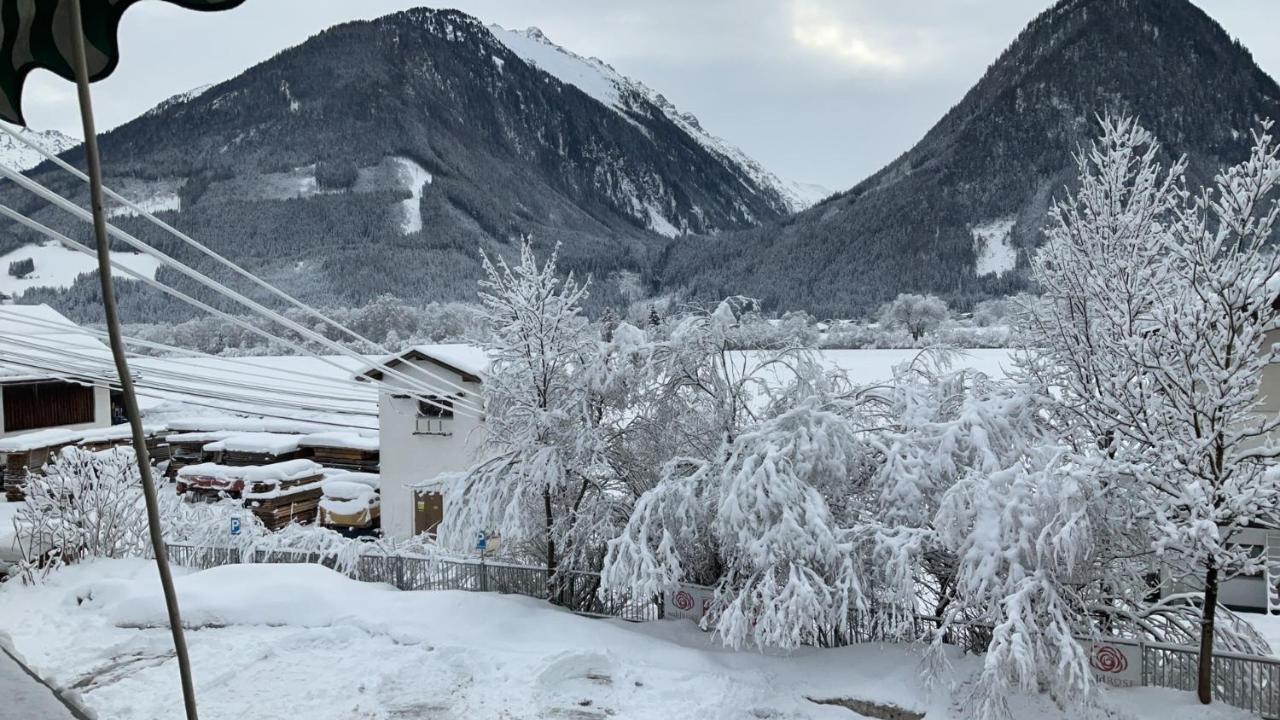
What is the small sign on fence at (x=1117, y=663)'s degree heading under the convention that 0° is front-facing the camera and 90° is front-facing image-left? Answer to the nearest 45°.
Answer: approximately 0°

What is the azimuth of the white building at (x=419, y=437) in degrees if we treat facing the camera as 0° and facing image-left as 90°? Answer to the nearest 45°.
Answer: approximately 0°

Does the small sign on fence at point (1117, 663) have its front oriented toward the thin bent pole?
yes

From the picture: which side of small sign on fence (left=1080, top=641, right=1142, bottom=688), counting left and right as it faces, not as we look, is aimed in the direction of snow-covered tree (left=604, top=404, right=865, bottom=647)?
right

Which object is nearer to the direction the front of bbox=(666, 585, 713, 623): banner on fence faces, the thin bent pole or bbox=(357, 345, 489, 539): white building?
the thin bent pole

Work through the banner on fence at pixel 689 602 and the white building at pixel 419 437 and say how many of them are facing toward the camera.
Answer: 2

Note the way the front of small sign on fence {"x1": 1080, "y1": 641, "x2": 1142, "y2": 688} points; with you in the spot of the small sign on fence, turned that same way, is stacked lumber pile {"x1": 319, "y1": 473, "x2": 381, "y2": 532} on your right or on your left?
on your right

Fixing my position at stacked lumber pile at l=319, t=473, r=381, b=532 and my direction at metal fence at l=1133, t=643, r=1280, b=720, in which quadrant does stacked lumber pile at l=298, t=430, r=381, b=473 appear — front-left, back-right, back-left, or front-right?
back-left

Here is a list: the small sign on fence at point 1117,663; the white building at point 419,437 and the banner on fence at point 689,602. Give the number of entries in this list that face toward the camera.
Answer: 3

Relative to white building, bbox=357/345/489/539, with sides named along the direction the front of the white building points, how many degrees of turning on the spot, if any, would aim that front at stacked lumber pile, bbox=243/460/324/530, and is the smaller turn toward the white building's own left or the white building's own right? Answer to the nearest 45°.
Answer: approximately 135° to the white building's own right

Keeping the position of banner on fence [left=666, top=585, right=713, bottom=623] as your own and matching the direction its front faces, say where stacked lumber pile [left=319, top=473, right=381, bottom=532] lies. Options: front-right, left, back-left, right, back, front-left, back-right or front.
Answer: back-right

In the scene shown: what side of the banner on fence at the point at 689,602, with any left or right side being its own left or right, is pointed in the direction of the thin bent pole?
front
